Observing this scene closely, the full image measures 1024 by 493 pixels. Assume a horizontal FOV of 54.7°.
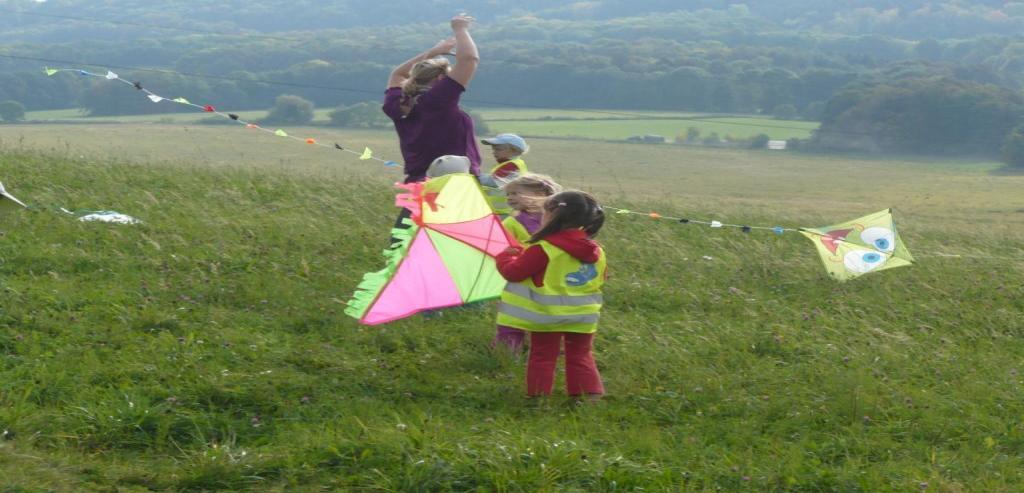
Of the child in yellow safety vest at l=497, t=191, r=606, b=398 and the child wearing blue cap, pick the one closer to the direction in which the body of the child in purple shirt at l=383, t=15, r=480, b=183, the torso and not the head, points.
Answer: the child wearing blue cap

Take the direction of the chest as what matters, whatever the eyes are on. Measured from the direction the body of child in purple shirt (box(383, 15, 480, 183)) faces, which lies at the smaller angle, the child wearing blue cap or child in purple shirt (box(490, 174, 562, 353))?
the child wearing blue cap

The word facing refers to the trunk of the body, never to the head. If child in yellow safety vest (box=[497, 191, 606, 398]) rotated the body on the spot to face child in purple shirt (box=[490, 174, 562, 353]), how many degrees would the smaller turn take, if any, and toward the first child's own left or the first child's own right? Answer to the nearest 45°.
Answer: approximately 45° to the first child's own right

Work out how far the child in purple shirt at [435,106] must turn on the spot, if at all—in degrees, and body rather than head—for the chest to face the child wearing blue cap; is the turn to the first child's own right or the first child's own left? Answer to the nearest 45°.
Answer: approximately 90° to the first child's own right

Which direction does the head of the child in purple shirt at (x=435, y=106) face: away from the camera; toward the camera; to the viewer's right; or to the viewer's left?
away from the camera

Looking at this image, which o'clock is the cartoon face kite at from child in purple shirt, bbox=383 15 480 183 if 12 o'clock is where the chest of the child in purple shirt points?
The cartoon face kite is roughly at 2 o'clock from the child in purple shirt.

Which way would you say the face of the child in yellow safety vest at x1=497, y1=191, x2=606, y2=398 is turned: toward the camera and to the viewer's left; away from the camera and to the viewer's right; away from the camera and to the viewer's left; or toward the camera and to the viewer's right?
away from the camera and to the viewer's left

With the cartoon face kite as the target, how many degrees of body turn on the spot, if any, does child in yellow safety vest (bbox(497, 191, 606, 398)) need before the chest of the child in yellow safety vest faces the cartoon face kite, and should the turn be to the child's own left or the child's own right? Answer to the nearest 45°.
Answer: approximately 90° to the child's own right

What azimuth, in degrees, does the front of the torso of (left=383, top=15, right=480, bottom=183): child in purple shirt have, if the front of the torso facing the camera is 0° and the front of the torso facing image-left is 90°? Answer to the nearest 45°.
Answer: approximately 180°

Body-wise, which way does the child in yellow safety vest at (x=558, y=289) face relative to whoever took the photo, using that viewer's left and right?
facing away from the viewer and to the left of the viewer
